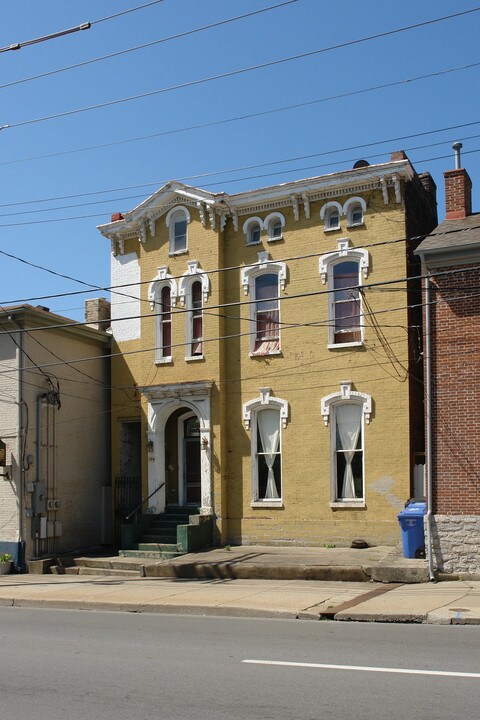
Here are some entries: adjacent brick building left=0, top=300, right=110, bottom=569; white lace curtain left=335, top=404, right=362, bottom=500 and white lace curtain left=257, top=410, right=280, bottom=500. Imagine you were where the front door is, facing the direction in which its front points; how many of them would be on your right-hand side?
1

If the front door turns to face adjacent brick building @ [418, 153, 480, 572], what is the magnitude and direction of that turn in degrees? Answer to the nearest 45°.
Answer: approximately 45° to its left

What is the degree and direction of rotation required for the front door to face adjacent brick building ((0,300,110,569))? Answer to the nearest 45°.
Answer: approximately 90° to its right

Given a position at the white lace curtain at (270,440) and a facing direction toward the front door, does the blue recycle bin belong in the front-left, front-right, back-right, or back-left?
back-left

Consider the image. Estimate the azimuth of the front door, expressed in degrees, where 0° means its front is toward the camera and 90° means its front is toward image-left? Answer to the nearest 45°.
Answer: approximately 0°

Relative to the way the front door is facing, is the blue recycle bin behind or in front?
in front

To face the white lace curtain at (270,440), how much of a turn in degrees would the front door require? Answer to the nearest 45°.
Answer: approximately 45° to its left
